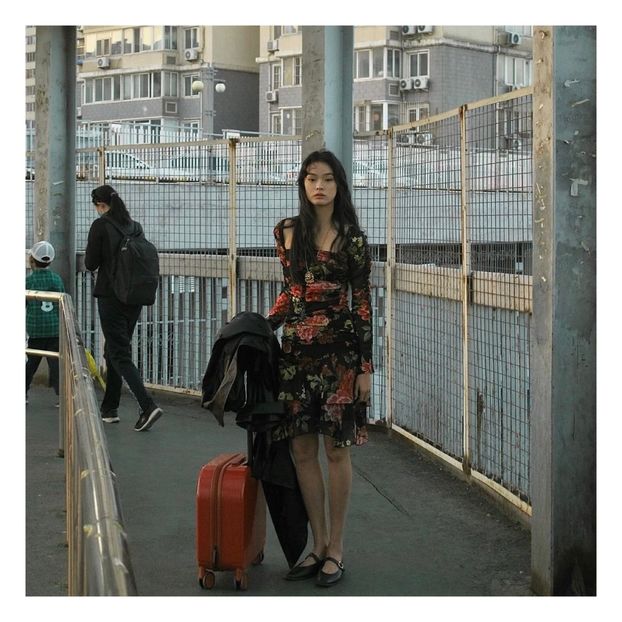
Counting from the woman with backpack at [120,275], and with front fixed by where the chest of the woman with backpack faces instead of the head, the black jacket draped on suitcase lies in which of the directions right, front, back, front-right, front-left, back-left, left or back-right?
back-left

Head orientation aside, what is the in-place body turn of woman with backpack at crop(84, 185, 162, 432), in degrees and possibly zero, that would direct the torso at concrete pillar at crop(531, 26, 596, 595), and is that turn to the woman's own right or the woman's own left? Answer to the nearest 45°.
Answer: approximately 135° to the woman's own left

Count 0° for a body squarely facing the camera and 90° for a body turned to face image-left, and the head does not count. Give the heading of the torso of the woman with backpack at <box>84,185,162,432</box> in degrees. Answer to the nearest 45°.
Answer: approximately 135°

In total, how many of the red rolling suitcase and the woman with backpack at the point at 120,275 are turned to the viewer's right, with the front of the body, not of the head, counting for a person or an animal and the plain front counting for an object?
0

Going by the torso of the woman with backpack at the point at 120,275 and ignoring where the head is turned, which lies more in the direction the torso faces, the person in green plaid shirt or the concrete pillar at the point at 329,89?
the person in green plaid shirt
